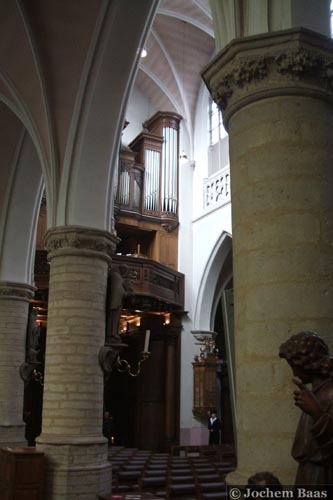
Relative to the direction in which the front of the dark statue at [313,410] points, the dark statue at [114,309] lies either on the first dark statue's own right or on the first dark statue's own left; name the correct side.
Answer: on the first dark statue's own right

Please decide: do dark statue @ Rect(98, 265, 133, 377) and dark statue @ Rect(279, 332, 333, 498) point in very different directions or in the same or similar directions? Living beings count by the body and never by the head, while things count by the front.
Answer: very different directions

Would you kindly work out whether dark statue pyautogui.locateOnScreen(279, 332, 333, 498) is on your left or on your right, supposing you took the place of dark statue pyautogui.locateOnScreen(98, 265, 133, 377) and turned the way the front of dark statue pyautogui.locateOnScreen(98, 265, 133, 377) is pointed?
on your right

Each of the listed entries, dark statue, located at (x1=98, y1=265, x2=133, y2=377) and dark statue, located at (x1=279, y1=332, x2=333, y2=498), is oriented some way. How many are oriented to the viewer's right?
1

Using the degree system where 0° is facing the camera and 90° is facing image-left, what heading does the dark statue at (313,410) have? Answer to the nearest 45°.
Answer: approximately 90°

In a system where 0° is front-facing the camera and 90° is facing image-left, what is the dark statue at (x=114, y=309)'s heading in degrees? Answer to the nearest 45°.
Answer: approximately 270°

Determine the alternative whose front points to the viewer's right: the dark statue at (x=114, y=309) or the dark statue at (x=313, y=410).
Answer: the dark statue at (x=114, y=309)
